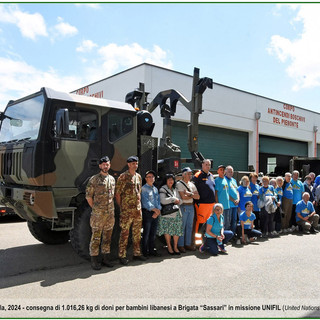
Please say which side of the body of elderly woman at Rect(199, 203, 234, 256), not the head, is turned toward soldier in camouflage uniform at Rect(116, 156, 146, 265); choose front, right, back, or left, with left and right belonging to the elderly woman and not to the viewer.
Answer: right

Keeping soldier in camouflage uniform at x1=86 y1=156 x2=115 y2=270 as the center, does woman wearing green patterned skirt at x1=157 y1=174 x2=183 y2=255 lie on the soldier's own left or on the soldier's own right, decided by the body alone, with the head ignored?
on the soldier's own left

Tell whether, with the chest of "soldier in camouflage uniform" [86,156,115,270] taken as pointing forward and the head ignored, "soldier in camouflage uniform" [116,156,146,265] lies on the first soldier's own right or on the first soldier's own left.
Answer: on the first soldier's own left

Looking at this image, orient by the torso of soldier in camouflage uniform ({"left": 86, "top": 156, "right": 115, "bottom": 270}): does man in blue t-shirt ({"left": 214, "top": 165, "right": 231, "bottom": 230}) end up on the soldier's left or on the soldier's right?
on the soldier's left

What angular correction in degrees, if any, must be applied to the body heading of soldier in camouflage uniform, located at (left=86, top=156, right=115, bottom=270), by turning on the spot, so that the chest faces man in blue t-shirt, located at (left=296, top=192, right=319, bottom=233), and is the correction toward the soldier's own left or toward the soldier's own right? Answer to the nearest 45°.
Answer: approximately 90° to the soldier's own left

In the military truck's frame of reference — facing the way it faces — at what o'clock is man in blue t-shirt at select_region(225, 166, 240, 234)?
The man in blue t-shirt is roughly at 7 o'clock from the military truck.

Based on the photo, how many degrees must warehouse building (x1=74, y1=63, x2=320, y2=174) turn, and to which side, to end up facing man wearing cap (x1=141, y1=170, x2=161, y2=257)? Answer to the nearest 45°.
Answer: approximately 45° to its right

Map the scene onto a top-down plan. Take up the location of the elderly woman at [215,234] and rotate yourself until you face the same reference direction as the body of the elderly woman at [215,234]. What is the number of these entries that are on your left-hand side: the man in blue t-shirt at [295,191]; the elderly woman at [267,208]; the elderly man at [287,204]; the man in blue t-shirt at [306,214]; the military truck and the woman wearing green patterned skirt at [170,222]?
4
